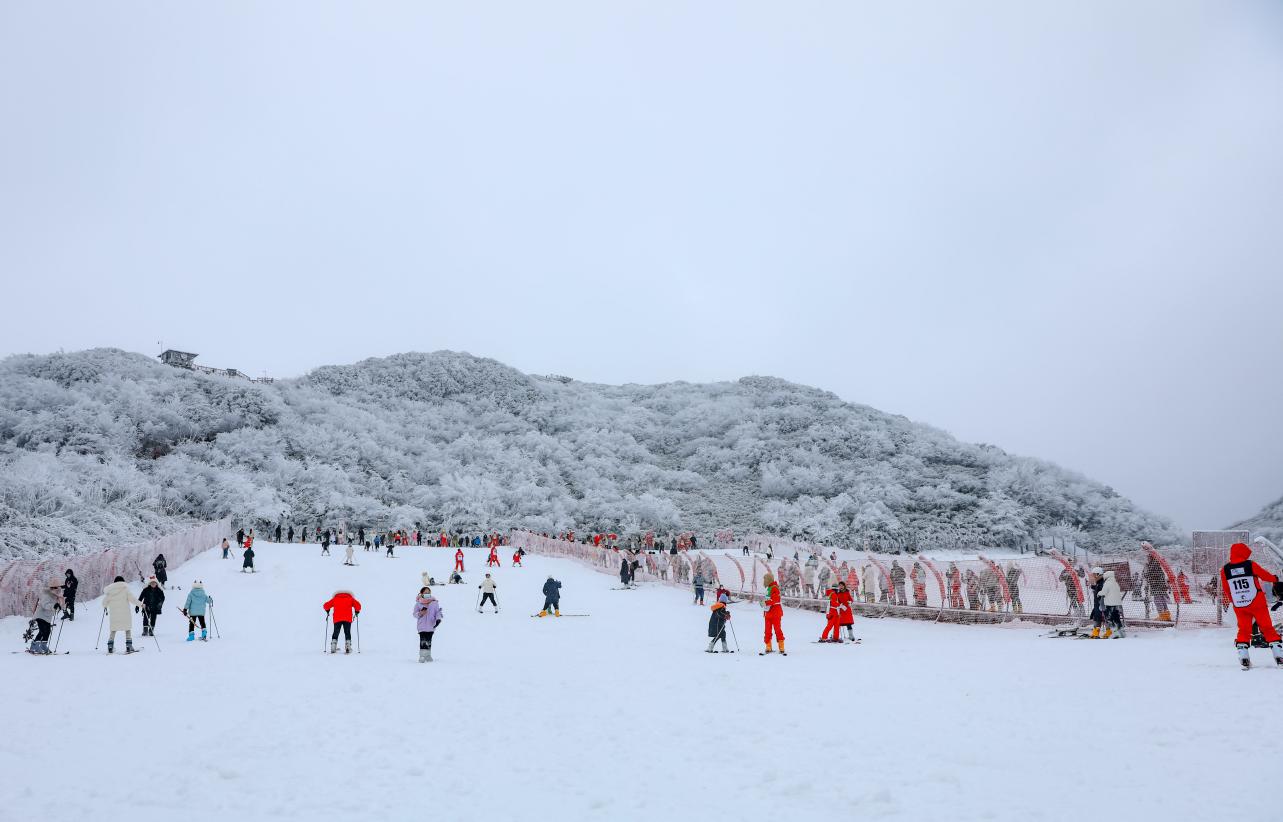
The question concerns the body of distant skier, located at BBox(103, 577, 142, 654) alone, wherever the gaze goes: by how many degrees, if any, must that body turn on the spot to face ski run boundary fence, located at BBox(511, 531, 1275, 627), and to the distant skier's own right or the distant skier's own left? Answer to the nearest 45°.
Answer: approximately 90° to the distant skier's own right

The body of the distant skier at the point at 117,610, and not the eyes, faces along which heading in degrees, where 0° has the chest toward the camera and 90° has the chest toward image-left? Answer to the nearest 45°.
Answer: approximately 180°

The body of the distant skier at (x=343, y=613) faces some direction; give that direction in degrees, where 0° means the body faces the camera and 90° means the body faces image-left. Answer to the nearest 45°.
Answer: approximately 180°

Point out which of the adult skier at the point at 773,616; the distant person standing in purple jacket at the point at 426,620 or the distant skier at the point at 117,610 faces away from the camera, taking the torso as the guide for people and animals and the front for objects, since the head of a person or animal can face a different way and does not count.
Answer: the distant skier at the point at 117,610
